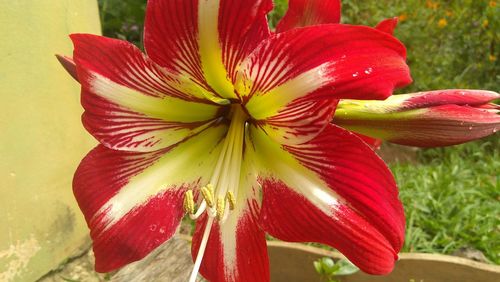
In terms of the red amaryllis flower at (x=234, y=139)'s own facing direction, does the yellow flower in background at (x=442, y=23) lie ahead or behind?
behind

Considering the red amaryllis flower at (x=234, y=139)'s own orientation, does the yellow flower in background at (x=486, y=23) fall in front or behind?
behind

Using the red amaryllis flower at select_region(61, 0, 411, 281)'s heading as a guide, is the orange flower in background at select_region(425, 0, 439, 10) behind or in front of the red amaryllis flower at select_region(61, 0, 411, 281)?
behind

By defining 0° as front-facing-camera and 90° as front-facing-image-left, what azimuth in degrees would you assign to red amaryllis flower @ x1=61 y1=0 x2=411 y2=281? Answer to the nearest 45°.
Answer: approximately 0°
